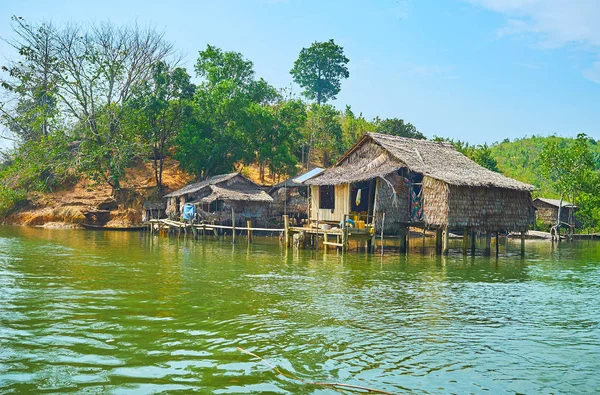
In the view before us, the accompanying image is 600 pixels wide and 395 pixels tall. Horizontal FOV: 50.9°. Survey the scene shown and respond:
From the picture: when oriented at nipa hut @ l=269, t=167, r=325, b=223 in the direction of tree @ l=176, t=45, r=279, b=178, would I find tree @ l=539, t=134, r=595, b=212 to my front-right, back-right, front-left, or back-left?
back-right

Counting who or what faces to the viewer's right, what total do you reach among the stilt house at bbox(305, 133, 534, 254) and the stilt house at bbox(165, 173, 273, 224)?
0

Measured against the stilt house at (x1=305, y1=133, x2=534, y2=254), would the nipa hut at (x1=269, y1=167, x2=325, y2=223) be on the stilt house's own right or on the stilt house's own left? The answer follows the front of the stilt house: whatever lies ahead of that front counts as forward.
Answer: on the stilt house's own right

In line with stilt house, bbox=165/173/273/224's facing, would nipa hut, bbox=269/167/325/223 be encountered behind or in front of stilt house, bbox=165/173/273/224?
behind

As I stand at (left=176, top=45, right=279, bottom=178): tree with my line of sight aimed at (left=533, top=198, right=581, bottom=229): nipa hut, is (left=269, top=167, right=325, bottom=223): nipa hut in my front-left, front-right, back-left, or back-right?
front-right

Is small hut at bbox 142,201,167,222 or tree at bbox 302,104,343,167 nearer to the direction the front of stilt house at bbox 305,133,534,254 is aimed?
the small hut

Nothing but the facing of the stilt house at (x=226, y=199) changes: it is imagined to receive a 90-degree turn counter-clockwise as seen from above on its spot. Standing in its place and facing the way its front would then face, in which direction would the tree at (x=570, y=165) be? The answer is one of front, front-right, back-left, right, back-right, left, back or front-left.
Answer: front-left

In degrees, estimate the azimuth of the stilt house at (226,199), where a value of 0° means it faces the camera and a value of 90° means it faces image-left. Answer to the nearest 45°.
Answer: approximately 45°

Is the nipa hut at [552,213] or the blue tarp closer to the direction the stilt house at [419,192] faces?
the blue tarp

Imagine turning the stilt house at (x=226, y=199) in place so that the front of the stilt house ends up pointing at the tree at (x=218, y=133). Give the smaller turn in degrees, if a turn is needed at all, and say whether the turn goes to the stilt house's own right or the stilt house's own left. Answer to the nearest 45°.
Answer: approximately 135° to the stilt house's own right

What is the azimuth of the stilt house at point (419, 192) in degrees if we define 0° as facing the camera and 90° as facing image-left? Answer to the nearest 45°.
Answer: approximately 45°

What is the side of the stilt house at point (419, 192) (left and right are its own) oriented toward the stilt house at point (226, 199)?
right

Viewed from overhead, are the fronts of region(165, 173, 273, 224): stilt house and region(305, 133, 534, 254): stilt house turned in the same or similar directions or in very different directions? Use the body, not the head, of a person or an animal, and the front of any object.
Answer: same or similar directions
